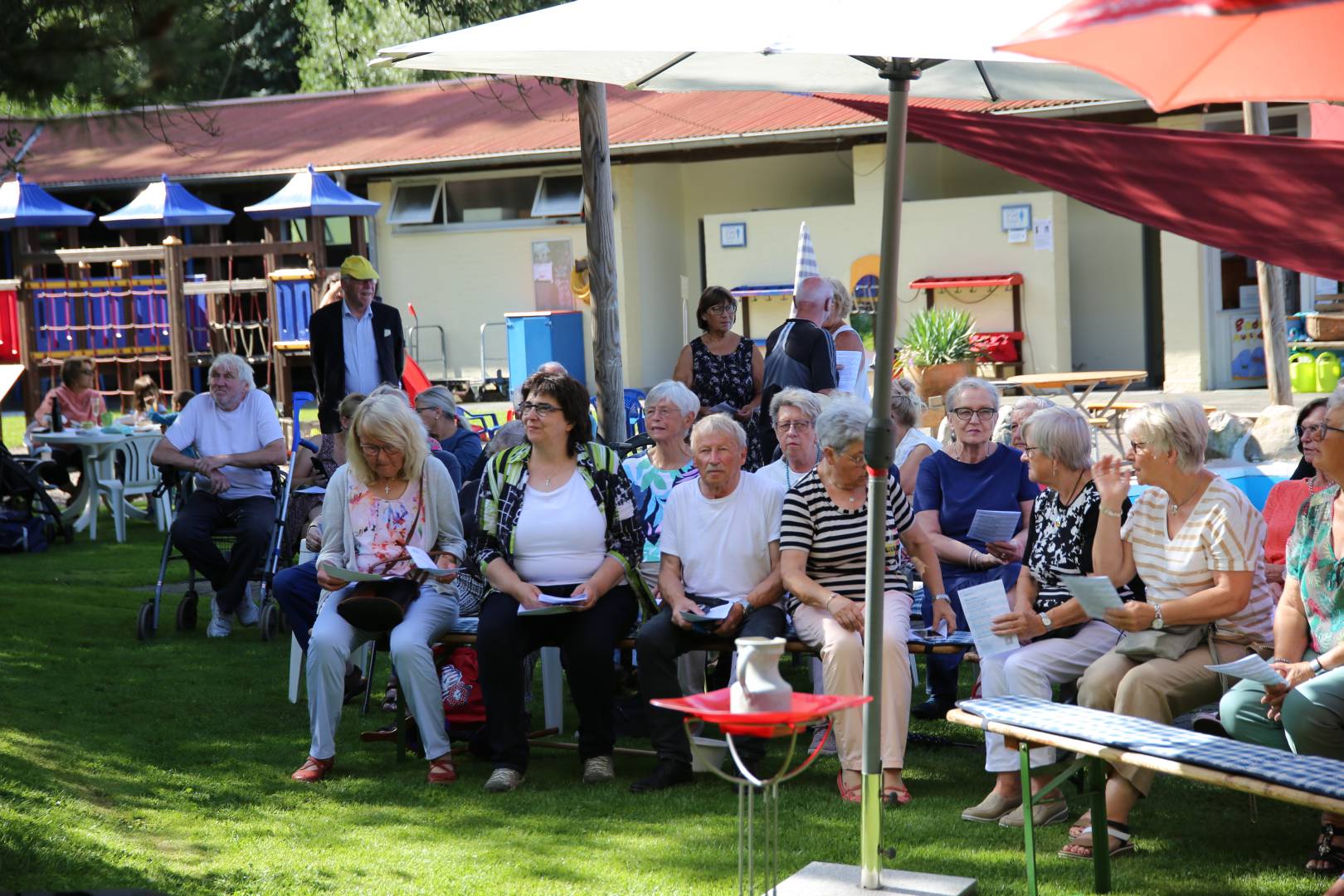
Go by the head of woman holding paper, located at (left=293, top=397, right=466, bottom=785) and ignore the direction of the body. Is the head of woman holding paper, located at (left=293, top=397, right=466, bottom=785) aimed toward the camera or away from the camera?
toward the camera

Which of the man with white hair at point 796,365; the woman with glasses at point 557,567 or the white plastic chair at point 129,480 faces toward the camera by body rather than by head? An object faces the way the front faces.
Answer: the woman with glasses

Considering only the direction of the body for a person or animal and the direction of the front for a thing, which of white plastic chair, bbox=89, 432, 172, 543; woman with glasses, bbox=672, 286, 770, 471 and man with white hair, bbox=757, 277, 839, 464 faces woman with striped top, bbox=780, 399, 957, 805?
the woman with glasses

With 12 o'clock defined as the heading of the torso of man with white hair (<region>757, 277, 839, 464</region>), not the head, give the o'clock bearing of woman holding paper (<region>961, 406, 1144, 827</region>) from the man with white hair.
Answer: The woman holding paper is roughly at 4 o'clock from the man with white hair.

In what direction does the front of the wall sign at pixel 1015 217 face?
toward the camera

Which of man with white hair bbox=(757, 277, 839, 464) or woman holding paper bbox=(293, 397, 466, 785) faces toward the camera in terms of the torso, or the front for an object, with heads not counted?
the woman holding paper

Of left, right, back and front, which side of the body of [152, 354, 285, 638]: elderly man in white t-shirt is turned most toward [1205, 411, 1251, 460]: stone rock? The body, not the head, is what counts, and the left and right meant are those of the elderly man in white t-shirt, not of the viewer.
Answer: left

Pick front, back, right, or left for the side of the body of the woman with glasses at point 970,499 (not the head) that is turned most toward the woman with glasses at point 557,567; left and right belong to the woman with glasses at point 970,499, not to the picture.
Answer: right

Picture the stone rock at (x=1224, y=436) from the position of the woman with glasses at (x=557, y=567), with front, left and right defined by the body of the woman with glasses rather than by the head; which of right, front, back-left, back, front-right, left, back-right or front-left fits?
back-left

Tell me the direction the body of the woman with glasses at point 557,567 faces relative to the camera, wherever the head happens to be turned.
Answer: toward the camera

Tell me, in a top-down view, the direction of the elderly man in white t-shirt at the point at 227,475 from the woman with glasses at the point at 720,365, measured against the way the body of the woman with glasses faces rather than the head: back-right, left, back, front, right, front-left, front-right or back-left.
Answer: right

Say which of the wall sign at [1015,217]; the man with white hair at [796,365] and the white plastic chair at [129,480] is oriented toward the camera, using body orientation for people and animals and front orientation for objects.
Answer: the wall sign

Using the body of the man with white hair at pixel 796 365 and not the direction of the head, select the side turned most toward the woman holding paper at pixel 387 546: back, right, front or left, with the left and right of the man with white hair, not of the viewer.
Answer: back

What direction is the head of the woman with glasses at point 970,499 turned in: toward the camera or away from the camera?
toward the camera

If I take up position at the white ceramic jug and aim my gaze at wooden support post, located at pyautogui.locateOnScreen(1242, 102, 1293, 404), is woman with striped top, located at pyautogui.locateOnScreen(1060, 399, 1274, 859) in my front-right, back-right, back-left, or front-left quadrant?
front-right
